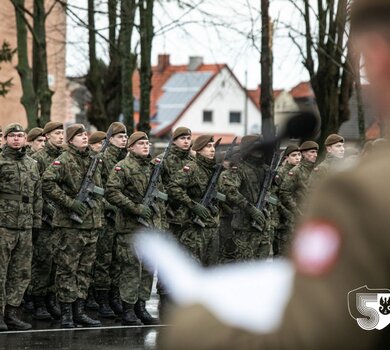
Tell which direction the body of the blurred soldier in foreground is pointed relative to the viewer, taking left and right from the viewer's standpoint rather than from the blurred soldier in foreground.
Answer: facing away from the viewer and to the left of the viewer
